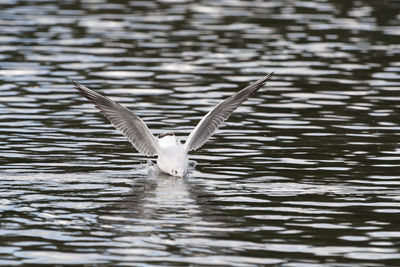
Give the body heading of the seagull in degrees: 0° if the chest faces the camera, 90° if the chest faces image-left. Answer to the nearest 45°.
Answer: approximately 0°
